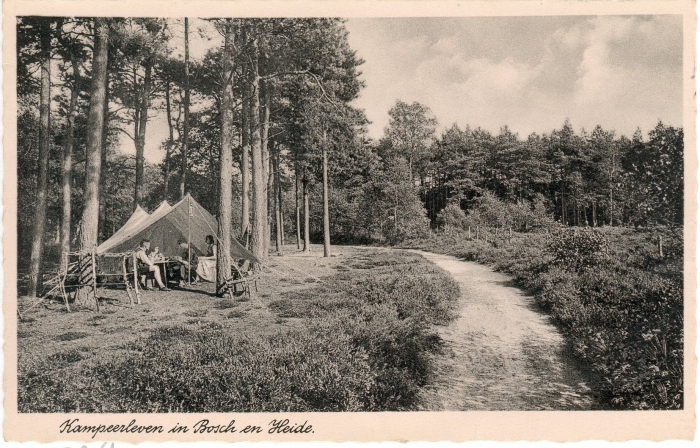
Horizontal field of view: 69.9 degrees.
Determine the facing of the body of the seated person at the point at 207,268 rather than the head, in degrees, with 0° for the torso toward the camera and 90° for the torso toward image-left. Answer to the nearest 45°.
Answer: approximately 90°
